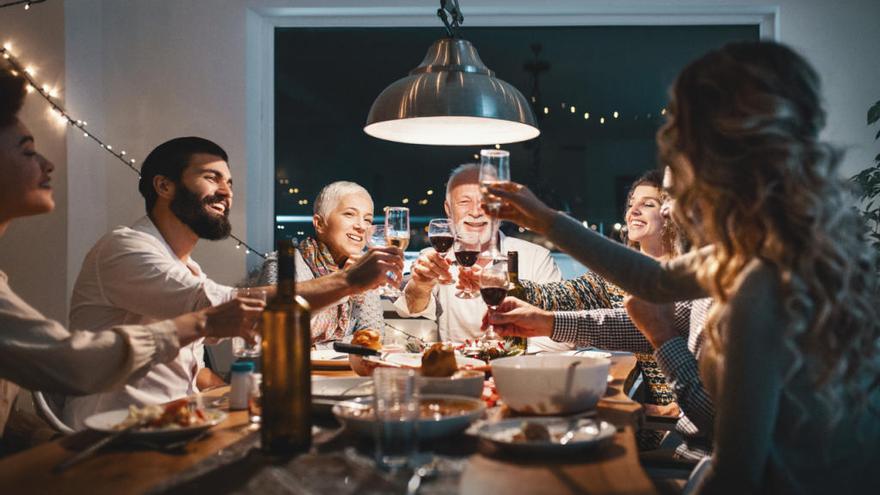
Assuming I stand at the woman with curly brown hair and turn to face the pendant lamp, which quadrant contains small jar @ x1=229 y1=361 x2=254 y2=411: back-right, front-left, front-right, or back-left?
front-left

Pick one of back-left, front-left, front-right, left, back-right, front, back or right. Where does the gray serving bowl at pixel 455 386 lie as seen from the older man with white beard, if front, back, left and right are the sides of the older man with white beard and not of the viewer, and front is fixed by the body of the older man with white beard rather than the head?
front

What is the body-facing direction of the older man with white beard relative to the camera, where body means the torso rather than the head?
toward the camera

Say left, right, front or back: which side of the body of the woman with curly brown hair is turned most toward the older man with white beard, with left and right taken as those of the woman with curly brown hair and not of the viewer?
front

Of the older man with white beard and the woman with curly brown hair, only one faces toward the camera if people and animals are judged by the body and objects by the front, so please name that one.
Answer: the older man with white beard

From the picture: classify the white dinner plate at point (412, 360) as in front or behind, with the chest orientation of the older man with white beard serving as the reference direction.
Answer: in front

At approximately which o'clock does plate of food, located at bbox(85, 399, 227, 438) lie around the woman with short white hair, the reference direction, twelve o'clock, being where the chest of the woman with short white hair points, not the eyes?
The plate of food is roughly at 2 o'clock from the woman with short white hair.

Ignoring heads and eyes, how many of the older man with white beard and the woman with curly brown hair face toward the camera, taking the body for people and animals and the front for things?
1

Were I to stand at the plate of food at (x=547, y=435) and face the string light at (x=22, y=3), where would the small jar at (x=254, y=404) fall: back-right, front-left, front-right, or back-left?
front-left

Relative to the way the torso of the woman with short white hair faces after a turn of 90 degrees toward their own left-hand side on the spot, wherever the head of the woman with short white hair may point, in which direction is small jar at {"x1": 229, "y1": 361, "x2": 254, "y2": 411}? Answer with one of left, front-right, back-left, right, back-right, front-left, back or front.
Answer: back-right

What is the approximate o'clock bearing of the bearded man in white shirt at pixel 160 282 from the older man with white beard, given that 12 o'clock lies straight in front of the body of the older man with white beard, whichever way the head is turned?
The bearded man in white shirt is roughly at 1 o'clock from the older man with white beard.

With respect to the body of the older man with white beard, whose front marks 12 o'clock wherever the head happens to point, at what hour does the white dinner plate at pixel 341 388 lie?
The white dinner plate is roughly at 12 o'clock from the older man with white beard.

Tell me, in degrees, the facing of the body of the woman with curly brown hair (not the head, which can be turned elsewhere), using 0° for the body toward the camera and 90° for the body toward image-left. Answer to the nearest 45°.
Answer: approximately 135°

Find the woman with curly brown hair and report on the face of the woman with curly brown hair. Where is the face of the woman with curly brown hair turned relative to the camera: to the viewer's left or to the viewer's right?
to the viewer's left

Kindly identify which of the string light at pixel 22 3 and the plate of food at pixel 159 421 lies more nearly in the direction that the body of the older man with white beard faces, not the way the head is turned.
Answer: the plate of food

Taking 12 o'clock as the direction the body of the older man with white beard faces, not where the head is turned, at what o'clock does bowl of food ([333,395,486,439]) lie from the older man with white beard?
The bowl of food is roughly at 12 o'clock from the older man with white beard.

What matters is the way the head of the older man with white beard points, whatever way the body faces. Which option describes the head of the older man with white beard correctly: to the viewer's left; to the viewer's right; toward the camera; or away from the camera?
toward the camera

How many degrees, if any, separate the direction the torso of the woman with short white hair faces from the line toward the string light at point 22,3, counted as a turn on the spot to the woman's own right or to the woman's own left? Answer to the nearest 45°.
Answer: approximately 135° to the woman's own right

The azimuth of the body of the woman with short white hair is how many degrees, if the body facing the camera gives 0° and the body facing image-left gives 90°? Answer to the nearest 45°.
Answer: approximately 315°

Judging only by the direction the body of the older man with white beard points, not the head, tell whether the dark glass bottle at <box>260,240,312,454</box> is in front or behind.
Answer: in front

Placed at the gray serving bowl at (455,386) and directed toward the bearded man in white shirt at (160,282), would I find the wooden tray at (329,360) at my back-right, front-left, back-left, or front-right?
front-right
